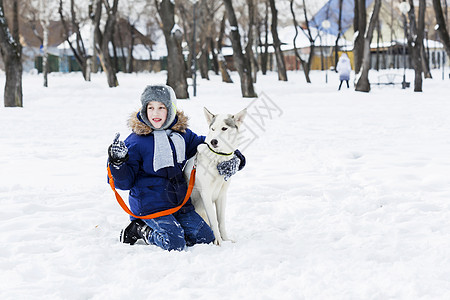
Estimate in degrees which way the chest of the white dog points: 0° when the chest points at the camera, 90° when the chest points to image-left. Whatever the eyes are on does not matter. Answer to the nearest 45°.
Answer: approximately 315°
